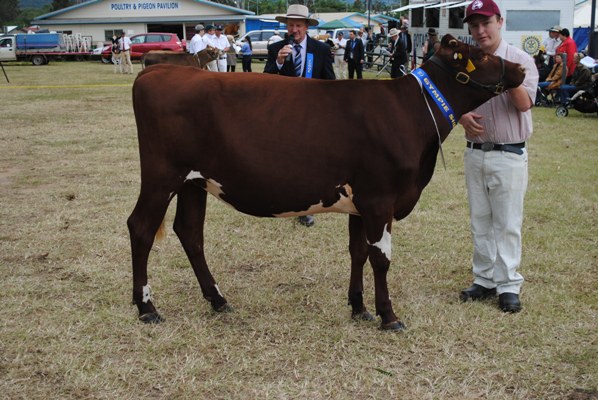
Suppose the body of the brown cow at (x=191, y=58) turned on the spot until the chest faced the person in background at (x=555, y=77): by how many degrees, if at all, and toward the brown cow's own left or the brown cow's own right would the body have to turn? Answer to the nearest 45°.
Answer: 0° — it already faces them

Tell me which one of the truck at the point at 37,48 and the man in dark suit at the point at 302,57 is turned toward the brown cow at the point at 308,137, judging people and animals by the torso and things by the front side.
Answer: the man in dark suit

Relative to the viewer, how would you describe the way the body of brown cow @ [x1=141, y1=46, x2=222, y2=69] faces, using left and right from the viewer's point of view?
facing to the right of the viewer

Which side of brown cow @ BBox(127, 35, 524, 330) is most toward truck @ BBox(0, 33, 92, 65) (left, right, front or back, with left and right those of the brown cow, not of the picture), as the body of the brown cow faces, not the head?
left

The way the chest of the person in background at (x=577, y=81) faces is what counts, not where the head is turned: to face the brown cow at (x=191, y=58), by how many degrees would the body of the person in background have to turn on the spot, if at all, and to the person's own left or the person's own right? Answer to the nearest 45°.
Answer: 0° — they already face it

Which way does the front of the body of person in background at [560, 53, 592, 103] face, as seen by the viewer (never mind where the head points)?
to the viewer's left

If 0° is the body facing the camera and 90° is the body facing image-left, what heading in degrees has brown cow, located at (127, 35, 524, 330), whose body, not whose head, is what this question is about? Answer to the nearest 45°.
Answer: approximately 270°

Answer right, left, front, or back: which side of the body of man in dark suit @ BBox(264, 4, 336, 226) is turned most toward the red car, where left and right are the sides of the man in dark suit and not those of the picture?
back

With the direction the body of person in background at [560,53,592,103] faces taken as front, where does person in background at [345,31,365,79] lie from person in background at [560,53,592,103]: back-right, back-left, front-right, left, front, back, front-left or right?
front-right

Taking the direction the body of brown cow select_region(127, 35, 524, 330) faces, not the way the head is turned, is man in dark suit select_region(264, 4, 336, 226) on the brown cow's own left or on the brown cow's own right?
on the brown cow's own left

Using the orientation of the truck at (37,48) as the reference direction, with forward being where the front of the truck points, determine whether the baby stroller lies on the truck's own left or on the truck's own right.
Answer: on the truck's own left
